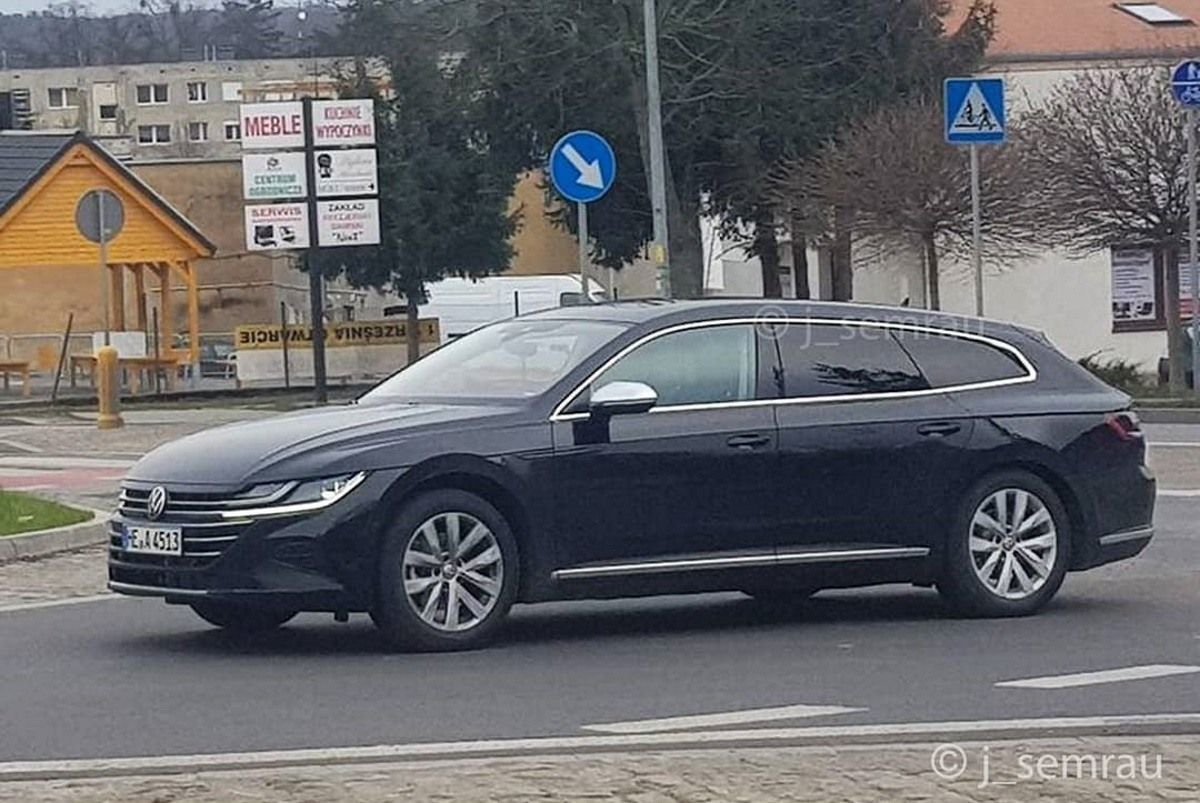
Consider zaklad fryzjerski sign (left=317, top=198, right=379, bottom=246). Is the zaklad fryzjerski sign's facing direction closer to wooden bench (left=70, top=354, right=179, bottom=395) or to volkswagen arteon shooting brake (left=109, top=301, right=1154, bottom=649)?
the volkswagen arteon shooting brake

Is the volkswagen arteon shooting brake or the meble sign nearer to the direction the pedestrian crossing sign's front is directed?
the volkswagen arteon shooting brake

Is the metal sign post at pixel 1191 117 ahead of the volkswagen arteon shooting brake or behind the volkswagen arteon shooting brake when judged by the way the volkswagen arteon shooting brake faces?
behind

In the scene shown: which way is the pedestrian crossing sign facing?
toward the camera

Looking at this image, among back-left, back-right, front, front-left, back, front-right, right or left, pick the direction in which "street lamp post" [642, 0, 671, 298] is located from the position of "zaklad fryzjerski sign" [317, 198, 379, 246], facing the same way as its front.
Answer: left

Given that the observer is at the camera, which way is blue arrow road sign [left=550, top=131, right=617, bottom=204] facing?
facing the viewer

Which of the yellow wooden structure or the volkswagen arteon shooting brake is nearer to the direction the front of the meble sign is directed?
the volkswagen arteon shooting brake

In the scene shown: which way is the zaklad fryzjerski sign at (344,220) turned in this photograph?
toward the camera

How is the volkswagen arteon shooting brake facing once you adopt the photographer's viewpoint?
facing the viewer and to the left of the viewer

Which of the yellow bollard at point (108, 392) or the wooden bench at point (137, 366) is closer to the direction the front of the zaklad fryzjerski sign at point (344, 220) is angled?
the yellow bollard

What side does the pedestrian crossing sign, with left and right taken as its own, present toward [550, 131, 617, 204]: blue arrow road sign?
right

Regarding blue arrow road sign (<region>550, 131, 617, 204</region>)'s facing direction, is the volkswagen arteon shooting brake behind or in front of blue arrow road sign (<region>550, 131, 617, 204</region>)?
in front

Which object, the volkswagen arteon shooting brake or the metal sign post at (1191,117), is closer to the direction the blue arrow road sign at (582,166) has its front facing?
the volkswagen arteon shooting brake
